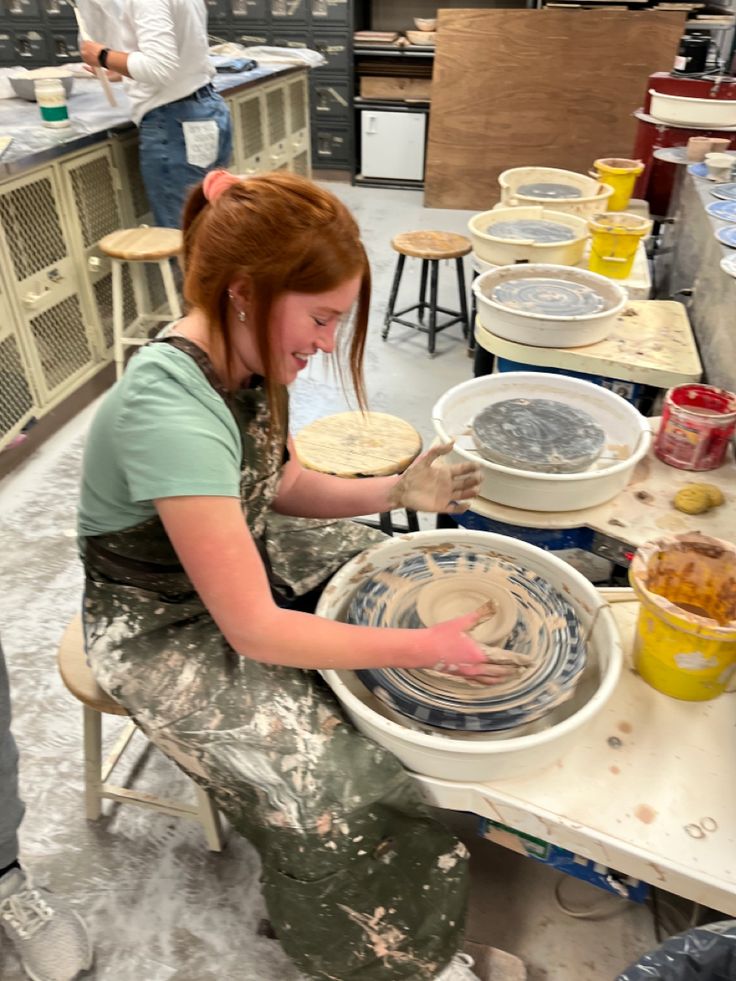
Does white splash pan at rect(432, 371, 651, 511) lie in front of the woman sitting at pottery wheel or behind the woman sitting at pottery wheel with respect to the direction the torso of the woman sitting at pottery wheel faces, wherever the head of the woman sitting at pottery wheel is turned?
in front

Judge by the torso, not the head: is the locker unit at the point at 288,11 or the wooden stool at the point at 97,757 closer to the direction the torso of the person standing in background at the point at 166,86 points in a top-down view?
the locker unit

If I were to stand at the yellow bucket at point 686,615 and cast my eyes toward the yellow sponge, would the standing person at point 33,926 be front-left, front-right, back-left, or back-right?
back-left

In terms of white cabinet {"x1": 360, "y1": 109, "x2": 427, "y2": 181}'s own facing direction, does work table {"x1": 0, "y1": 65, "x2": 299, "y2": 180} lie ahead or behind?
ahead

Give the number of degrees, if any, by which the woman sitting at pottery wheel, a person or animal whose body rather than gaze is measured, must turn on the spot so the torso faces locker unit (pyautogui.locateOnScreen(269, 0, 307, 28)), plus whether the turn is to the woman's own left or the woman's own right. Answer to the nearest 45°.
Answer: approximately 90° to the woman's own left

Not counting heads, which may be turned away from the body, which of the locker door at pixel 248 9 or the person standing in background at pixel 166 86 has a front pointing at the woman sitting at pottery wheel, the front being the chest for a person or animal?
the locker door

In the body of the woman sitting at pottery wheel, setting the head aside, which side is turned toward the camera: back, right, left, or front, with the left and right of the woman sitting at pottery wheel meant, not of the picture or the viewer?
right

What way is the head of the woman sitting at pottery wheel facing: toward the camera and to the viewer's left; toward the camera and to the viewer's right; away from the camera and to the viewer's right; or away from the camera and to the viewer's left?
toward the camera and to the viewer's right

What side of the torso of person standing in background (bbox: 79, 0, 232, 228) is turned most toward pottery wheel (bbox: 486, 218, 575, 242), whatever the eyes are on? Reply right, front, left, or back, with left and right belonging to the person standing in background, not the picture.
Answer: back

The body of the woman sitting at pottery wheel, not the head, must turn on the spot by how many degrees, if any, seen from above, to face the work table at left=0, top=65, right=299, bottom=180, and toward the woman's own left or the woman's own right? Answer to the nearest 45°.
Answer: approximately 90° to the woman's own left

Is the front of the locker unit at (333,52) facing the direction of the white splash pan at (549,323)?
yes

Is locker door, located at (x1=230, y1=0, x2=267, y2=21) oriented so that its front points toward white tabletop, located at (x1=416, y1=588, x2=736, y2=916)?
yes
